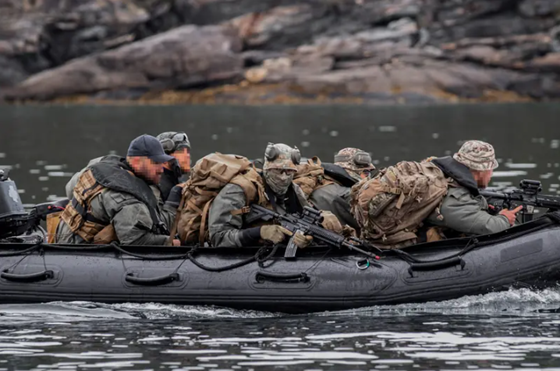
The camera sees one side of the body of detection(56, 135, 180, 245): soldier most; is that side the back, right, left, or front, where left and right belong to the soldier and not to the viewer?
right

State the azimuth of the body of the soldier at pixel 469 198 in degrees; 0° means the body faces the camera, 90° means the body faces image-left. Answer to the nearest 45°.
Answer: approximately 270°

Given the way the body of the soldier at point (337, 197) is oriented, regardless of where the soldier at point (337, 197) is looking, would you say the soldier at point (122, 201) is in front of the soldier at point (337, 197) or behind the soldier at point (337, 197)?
behind

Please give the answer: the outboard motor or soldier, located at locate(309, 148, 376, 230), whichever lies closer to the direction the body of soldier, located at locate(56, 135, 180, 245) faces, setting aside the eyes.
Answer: the soldier

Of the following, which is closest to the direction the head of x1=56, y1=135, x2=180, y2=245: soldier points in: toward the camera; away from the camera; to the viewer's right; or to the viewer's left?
to the viewer's right

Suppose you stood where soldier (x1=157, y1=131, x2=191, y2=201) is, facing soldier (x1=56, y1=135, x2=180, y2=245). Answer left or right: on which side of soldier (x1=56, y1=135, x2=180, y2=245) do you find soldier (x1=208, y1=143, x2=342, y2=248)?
left

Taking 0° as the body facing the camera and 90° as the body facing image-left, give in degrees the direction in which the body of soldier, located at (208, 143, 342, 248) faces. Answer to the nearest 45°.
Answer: approximately 315°

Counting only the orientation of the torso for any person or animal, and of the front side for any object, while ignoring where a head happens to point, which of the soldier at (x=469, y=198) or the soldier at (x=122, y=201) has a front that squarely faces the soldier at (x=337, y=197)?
the soldier at (x=122, y=201)

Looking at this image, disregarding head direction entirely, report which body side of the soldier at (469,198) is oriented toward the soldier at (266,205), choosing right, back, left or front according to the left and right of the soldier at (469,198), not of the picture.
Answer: back

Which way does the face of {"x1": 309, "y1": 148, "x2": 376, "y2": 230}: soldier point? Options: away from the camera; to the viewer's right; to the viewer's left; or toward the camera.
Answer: to the viewer's right

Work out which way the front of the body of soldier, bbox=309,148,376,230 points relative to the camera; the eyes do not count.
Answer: to the viewer's right

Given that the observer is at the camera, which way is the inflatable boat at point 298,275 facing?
facing to the right of the viewer

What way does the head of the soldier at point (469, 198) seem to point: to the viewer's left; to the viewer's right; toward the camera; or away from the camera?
to the viewer's right

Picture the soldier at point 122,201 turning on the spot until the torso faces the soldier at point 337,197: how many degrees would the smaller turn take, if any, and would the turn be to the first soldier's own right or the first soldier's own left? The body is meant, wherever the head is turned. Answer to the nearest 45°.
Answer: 0° — they already face them
